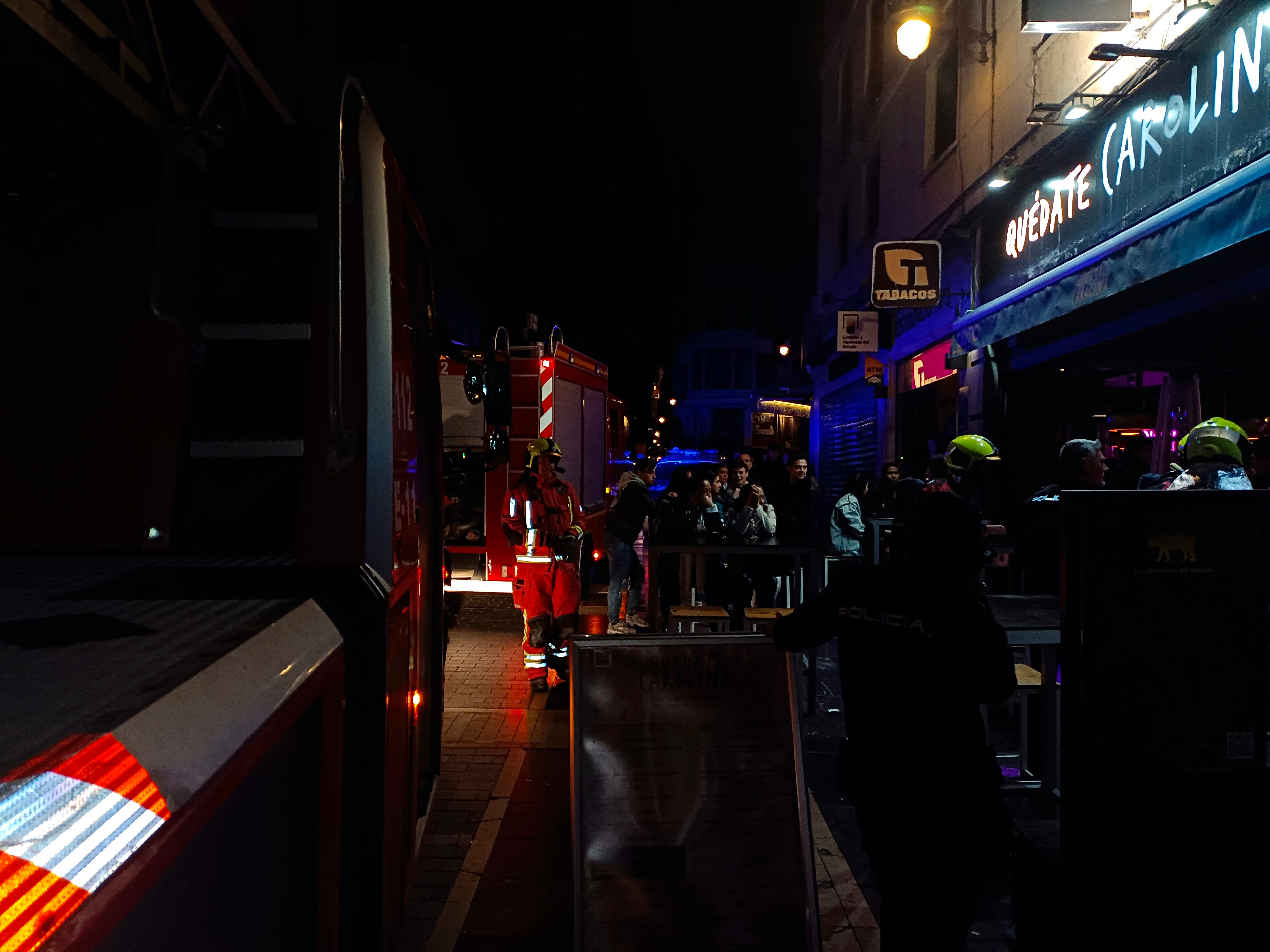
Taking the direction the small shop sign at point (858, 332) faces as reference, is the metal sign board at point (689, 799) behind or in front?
in front

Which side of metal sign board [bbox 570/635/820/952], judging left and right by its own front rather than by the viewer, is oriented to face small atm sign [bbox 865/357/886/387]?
back

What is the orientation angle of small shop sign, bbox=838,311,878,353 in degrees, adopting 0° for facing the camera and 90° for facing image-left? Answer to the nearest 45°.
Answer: approximately 0°

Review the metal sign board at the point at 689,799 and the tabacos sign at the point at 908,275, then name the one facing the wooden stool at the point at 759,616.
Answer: the tabacos sign

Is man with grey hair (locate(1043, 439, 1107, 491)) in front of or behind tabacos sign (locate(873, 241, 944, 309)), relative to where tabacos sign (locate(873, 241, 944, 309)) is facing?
in front

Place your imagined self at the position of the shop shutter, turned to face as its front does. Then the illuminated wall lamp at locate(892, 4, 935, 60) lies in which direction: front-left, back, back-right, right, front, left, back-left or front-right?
front-left

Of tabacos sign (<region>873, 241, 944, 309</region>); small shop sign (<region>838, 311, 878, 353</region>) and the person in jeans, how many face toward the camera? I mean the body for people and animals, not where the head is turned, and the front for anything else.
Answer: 2

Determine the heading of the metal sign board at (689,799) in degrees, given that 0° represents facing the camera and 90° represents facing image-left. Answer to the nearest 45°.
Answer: approximately 0°
